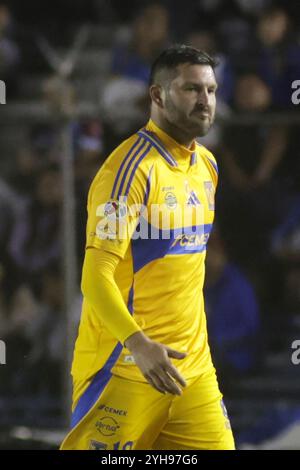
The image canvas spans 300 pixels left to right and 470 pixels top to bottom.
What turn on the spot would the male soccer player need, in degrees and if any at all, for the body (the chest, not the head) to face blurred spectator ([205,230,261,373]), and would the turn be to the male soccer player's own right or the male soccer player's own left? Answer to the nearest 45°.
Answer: approximately 135° to the male soccer player's own left

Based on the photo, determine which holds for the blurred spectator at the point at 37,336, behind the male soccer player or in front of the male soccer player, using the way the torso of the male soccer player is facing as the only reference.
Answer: behind

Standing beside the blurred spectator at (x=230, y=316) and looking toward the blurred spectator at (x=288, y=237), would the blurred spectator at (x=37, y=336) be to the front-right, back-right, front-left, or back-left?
back-left

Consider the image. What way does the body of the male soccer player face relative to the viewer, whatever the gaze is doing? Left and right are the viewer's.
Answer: facing the viewer and to the right of the viewer

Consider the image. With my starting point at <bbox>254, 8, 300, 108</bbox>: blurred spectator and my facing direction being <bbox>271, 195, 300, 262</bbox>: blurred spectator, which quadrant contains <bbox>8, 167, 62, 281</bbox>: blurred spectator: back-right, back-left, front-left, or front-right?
front-right

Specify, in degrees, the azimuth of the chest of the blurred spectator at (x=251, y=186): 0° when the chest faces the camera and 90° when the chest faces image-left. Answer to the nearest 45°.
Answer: approximately 0°

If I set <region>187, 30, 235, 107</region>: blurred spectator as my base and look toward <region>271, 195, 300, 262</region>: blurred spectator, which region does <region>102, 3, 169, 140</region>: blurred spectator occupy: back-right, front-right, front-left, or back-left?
back-right

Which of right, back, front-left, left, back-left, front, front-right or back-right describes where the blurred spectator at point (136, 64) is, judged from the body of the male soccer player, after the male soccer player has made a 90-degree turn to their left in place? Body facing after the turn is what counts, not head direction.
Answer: front-left

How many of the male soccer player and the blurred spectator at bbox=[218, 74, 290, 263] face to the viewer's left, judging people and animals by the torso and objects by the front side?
0

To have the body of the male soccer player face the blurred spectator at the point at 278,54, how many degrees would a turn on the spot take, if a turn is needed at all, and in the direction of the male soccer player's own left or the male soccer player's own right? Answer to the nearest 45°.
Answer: approximately 135° to the male soccer player's own left
